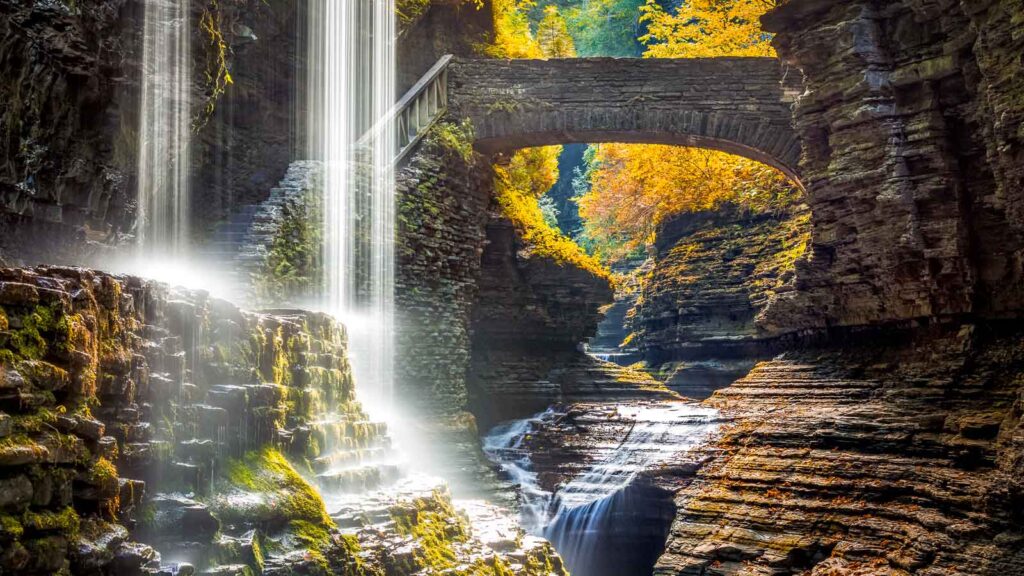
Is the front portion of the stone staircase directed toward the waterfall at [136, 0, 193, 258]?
yes

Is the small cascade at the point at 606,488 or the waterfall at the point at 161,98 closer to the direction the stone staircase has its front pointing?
the waterfall

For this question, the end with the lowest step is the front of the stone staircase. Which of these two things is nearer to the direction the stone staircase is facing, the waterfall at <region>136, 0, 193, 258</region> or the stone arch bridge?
the waterfall

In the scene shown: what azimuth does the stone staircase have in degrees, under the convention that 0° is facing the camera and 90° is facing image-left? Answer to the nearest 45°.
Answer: approximately 0°

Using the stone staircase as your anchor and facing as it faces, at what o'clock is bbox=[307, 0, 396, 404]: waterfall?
The waterfall is roughly at 8 o'clock from the stone staircase.

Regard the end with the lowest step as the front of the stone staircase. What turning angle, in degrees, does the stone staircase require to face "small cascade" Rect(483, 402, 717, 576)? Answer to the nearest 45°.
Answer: approximately 90° to its left

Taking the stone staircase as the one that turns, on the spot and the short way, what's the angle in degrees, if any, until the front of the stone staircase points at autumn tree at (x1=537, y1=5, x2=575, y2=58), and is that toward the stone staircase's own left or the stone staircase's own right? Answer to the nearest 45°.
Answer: approximately 135° to the stone staircase's own left
